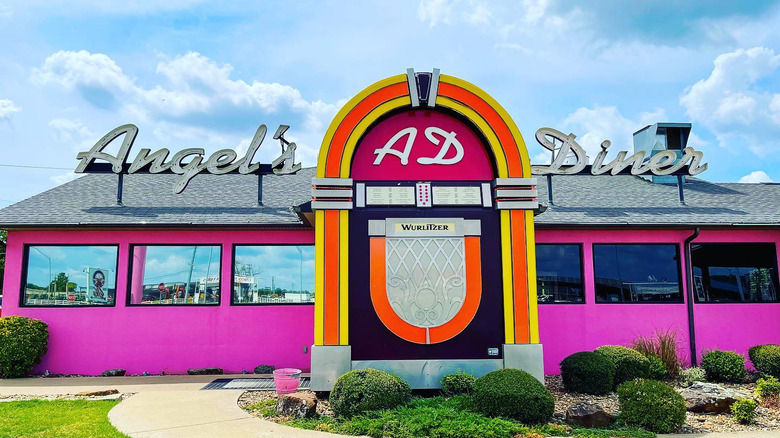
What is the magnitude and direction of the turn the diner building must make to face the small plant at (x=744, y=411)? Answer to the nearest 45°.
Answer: approximately 45° to its left

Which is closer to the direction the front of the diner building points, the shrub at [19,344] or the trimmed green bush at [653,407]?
the trimmed green bush

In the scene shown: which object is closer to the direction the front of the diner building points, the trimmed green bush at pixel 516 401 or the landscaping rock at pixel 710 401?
the trimmed green bush

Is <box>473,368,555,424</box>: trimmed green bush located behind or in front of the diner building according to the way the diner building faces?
in front

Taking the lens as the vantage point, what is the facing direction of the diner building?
facing the viewer

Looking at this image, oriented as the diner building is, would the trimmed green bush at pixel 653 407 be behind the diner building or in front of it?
in front

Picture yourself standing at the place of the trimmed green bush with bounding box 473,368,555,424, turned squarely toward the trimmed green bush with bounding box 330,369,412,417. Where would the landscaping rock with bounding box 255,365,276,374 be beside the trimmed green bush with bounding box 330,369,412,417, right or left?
right

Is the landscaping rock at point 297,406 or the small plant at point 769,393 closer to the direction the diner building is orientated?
the landscaping rock

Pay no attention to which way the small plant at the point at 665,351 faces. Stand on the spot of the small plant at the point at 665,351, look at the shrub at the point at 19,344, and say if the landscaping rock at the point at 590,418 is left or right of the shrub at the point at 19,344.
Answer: left

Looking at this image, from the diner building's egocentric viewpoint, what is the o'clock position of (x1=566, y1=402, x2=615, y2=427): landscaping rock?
The landscaping rock is roughly at 11 o'clock from the diner building.

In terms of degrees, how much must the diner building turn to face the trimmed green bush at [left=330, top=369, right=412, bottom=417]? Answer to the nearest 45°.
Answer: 0° — it already faces it

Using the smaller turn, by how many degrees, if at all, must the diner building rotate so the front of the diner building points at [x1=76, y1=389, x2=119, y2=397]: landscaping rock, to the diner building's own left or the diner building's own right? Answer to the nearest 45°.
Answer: approximately 45° to the diner building's own right

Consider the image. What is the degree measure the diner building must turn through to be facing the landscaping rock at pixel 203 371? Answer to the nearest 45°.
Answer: approximately 90° to its right

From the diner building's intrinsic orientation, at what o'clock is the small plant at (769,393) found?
The small plant is roughly at 10 o'clock from the diner building.
